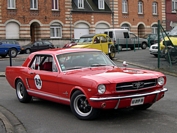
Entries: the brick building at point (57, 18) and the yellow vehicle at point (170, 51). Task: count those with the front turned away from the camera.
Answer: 0

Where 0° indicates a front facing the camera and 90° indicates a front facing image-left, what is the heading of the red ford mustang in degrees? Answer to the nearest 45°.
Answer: approximately 315°

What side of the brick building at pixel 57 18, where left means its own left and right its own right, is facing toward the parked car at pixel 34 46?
front

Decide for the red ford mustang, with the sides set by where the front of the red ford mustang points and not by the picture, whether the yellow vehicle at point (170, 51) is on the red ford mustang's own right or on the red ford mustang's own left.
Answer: on the red ford mustang's own left

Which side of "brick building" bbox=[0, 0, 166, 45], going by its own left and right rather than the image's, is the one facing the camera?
front

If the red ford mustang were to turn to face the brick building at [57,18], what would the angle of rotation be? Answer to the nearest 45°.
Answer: approximately 135° to its left

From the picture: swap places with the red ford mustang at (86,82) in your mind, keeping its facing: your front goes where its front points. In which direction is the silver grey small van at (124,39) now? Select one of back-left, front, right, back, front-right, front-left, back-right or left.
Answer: back-left

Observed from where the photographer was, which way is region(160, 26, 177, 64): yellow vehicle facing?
facing the viewer and to the left of the viewer

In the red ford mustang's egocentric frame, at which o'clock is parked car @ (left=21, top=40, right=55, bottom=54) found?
The parked car is roughly at 7 o'clock from the red ford mustang.

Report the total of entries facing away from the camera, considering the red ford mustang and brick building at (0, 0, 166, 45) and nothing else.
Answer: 0
